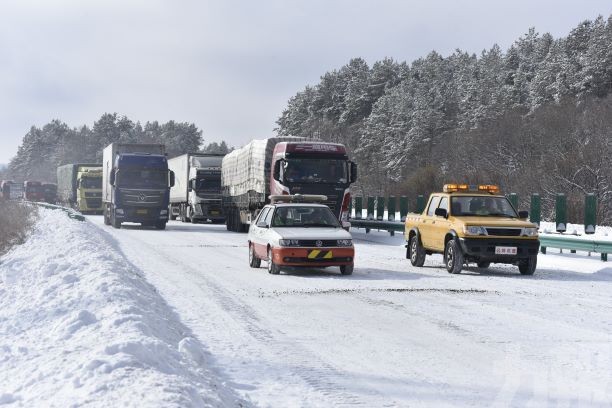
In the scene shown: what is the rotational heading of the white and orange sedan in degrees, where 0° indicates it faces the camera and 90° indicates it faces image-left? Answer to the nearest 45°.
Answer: approximately 0°

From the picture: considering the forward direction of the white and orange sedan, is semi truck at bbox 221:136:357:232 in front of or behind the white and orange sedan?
behind

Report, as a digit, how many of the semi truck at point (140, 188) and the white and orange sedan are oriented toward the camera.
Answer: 2

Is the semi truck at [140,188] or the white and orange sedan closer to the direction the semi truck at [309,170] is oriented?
the white and orange sedan

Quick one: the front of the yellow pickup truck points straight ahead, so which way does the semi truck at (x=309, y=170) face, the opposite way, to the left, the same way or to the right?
the same way

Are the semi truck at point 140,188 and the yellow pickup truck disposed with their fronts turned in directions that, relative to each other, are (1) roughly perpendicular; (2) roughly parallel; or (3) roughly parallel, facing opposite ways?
roughly parallel

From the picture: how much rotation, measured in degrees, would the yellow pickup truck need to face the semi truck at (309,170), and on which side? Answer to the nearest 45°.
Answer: approximately 180°

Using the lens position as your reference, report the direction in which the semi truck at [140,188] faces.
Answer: facing the viewer

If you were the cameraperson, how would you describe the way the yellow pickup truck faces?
facing the viewer and to the right of the viewer

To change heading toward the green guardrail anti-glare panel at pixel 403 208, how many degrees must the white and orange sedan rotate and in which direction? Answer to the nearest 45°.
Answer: approximately 180°
